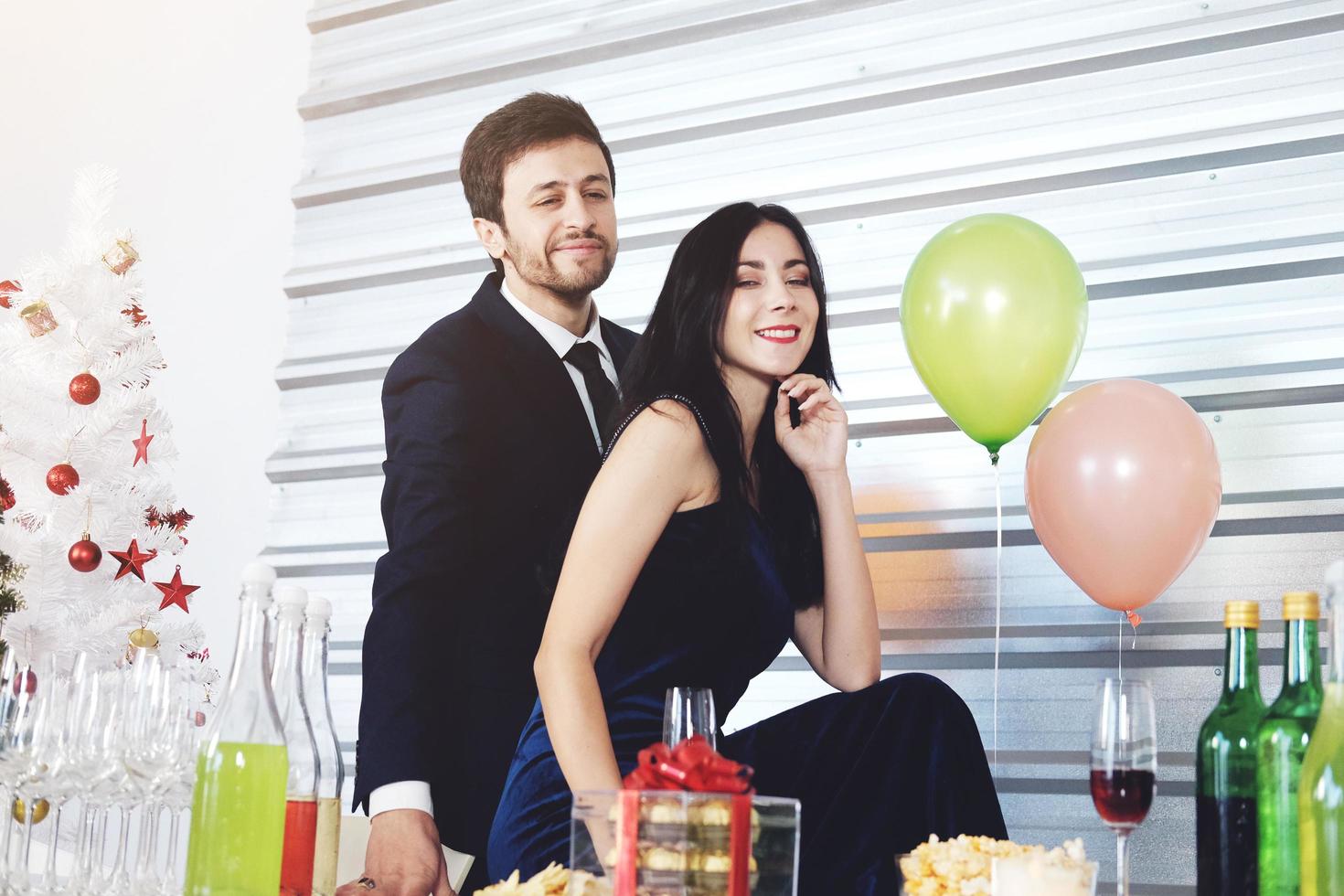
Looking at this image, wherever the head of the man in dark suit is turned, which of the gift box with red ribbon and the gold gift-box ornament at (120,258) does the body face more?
the gift box with red ribbon

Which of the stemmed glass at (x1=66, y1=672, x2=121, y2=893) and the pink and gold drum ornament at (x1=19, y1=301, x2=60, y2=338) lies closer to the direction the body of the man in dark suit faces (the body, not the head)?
the stemmed glass

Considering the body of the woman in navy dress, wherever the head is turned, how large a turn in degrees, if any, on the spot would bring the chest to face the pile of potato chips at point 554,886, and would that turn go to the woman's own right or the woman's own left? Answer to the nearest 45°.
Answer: approximately 45° to the woman's own right

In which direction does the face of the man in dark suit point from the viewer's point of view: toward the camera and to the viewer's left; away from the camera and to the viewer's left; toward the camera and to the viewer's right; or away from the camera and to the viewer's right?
toward the camera and to the viewer's right

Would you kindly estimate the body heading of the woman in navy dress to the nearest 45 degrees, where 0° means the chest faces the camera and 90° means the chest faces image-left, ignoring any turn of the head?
approximately 315°

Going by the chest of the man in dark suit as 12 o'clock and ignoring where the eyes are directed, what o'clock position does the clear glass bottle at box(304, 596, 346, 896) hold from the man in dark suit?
The clear glass bottle is roughly at 2 o'clock from the man in dark suit.

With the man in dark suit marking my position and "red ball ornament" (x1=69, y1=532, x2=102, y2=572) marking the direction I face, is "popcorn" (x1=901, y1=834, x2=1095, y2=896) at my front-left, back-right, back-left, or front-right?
back-left

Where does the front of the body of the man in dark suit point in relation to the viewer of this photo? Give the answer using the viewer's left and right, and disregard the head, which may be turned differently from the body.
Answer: facing the viewer and to the right of the viewer

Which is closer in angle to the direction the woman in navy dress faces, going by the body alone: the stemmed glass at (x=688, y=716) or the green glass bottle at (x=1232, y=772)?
the green glass bottle

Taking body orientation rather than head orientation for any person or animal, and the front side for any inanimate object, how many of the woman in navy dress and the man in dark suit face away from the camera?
0

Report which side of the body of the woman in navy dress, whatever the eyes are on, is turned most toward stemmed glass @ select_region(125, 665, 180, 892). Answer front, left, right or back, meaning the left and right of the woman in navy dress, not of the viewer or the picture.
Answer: right

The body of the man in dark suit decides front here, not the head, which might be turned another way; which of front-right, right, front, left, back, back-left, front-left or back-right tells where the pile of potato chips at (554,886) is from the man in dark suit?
front-right
